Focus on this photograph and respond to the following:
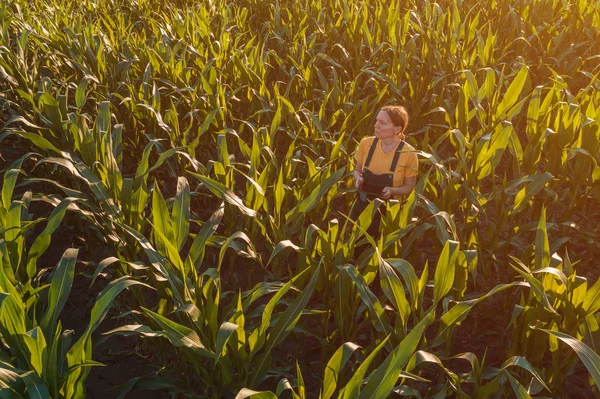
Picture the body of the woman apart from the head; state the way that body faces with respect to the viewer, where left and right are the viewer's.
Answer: facing the viewer and to the left of the viewer
